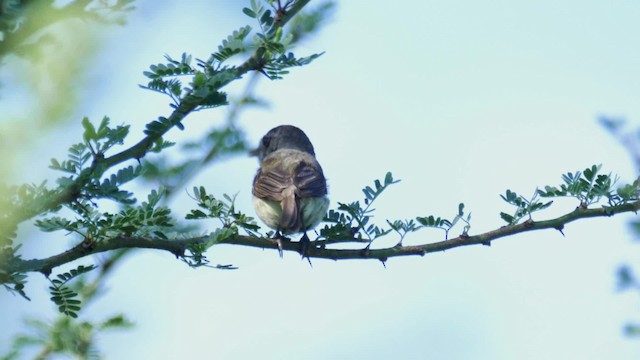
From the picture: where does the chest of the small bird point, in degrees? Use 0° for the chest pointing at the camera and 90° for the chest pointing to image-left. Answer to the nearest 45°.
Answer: approximately 180°
